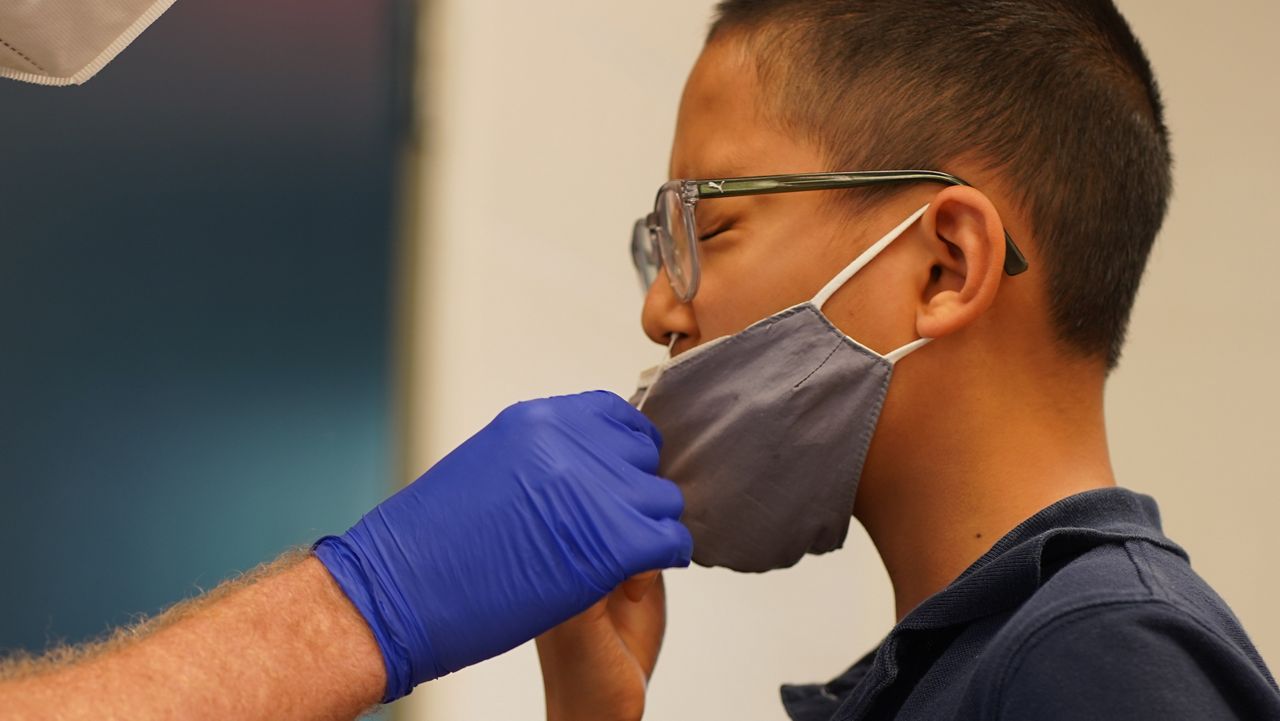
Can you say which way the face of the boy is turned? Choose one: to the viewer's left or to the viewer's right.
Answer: to the viewer's left

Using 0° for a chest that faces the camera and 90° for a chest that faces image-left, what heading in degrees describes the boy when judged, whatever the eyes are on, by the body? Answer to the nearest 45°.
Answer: approximately 90°
